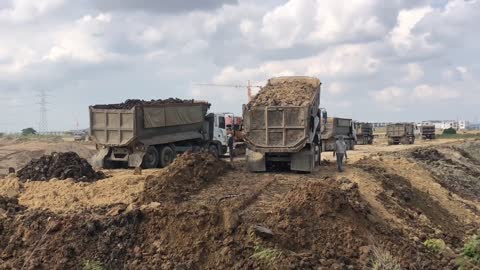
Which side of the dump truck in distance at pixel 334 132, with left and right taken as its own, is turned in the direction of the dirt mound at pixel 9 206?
back

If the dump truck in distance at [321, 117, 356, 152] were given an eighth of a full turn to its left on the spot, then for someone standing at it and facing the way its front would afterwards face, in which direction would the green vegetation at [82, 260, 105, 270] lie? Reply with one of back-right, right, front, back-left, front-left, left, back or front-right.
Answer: back-left

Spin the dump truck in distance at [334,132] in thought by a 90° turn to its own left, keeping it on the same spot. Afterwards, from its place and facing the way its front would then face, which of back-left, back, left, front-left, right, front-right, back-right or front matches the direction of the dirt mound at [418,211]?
left

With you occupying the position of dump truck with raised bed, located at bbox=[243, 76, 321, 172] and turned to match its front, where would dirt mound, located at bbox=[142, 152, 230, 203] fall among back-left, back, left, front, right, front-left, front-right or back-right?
back-left

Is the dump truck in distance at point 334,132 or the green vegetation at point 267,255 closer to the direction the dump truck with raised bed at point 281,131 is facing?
the dump truck in distance

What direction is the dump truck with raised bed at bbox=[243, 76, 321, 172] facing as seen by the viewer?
away from the camera

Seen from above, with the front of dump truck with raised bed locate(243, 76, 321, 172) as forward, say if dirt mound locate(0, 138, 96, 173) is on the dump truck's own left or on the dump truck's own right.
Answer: on the dump truck's own left

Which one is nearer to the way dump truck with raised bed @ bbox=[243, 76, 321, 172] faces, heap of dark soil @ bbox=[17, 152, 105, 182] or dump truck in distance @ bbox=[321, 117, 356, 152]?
the dump truck in distance

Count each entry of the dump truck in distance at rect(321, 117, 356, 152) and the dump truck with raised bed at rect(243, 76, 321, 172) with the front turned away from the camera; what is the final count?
2

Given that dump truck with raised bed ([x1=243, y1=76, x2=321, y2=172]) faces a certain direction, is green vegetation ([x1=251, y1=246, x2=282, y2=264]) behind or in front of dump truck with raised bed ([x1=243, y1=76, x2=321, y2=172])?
behind

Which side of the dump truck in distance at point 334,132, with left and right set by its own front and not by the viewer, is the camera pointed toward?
back

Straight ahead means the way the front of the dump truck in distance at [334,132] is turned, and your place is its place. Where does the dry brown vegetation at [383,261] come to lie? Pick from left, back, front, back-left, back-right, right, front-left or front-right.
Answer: back

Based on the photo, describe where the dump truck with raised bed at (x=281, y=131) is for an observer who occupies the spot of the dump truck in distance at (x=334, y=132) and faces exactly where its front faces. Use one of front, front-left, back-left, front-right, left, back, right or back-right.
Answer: back

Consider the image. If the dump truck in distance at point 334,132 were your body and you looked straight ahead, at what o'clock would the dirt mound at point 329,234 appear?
The dirt mound is roughly at 6 o'clock from the dump truck in distance.

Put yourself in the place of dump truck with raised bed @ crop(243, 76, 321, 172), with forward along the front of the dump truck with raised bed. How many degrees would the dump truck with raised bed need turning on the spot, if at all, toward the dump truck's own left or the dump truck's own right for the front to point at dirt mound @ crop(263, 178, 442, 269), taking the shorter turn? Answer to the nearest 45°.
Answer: approximately 180°
